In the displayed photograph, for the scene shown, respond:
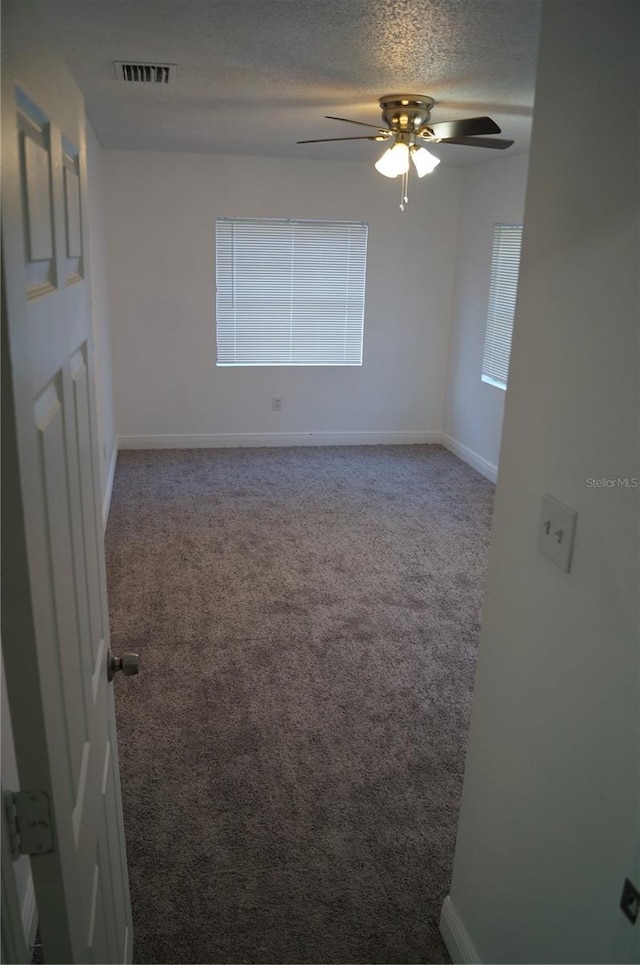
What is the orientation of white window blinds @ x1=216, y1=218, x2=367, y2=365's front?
toward the camera

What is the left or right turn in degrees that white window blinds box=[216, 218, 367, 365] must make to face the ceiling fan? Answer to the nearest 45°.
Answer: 0° — it already faces it

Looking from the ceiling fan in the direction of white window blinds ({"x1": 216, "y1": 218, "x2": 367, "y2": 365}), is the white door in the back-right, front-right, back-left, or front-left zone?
back-left

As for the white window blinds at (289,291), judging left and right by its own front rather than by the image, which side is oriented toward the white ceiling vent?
front

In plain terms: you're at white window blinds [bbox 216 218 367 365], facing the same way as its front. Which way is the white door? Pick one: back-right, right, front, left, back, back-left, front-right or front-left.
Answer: front
